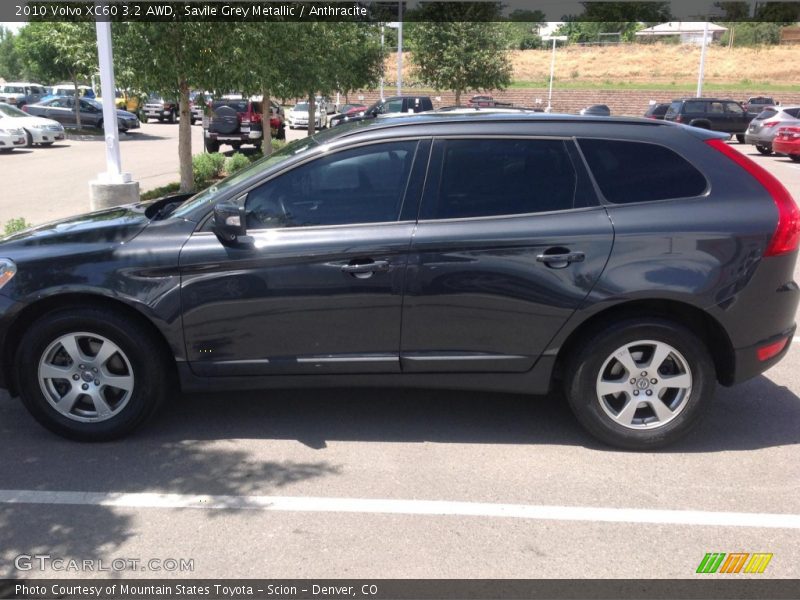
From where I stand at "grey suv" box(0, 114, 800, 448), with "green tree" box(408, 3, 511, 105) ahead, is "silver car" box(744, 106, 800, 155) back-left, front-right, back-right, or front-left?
front-right

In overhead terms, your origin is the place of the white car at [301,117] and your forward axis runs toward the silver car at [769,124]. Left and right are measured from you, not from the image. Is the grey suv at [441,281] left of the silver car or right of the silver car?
right

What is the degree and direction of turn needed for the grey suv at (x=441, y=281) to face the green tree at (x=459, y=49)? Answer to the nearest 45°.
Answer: approximately 90° to its right

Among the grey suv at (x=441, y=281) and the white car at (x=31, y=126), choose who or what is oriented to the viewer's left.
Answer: the grey suv

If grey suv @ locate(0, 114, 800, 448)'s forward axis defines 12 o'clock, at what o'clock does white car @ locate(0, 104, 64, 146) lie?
The white car is roughly at 2 o'clock from the grey suv.

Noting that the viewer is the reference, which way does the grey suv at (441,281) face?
facing to the left of the viewer

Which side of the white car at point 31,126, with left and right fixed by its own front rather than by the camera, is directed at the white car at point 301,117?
left

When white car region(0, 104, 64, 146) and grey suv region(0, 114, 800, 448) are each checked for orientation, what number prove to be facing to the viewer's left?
1

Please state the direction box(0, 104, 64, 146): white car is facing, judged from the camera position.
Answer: facing the viewer and to the right of the viewer

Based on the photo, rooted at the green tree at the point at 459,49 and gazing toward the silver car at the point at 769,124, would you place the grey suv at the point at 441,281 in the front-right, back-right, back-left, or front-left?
front-right

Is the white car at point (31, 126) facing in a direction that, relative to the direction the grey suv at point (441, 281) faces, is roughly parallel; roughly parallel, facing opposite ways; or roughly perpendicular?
roughly parallel, facing opposite ways

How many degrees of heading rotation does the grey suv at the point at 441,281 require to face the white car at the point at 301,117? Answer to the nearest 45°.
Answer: approximately 90° to its right

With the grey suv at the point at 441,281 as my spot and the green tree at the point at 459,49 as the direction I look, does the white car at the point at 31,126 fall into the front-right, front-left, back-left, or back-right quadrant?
front-left

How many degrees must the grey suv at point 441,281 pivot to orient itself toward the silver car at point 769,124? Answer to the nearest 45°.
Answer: approximately 135° to its right

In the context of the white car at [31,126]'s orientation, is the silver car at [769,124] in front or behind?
in front

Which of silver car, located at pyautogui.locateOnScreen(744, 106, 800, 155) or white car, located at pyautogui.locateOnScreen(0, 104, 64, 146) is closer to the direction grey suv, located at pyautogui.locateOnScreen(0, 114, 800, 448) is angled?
the white car

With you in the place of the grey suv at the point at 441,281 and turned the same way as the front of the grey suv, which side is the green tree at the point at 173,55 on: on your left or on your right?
on your right
